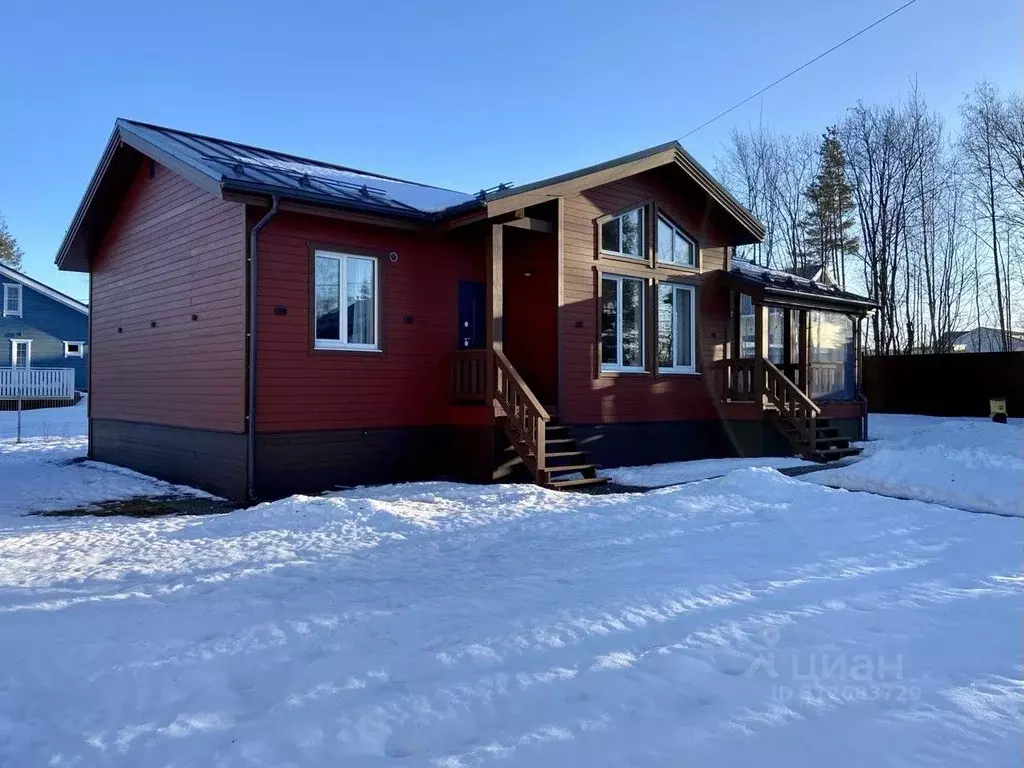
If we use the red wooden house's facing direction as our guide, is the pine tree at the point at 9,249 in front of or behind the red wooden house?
behind

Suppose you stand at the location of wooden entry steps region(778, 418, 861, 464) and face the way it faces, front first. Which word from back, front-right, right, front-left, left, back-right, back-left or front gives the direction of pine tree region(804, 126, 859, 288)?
back-left

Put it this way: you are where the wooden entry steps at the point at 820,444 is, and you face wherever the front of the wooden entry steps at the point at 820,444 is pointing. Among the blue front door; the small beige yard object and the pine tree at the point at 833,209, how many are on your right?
1

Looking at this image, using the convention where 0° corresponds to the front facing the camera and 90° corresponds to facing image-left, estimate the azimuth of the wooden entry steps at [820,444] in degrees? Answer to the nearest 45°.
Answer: approximately 315°

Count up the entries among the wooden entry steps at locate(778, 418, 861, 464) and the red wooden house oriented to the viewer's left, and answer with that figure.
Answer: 0

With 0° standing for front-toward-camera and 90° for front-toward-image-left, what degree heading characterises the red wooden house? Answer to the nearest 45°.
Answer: approximately 315°

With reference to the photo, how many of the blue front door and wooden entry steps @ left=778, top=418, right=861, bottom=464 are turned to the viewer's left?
0

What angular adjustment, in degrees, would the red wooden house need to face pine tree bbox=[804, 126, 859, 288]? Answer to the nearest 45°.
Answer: approximately 90° to its left

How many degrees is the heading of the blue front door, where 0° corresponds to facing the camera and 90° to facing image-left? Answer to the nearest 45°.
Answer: approximately 315°

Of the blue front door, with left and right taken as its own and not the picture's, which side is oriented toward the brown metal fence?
left
